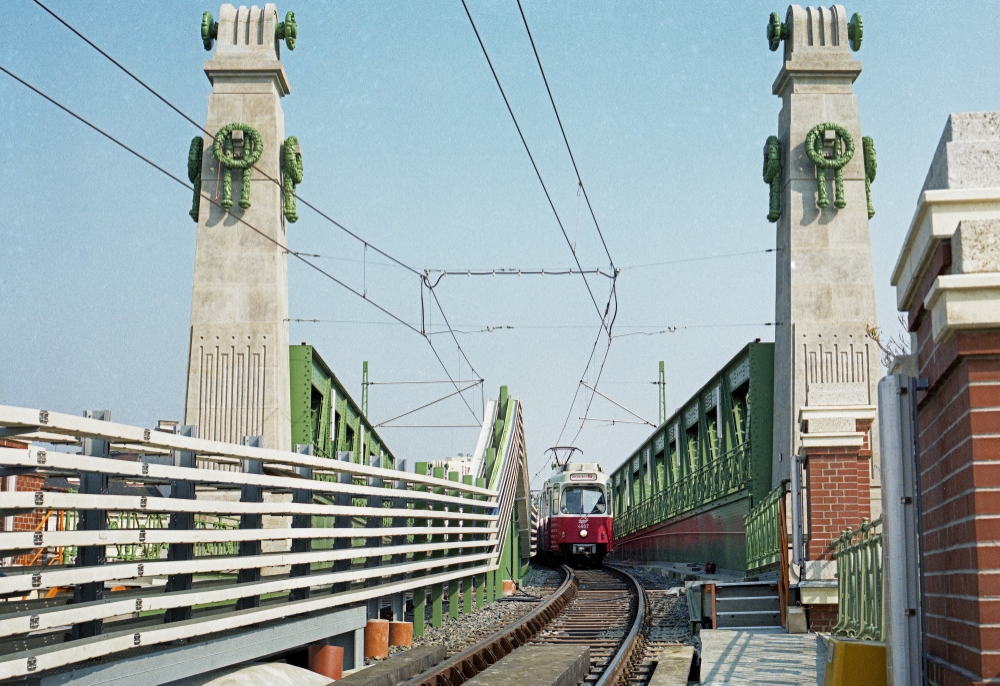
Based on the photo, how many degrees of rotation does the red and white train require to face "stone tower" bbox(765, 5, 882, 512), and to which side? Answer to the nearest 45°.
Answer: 0° — it already faces it

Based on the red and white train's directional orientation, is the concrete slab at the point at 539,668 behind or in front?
in front

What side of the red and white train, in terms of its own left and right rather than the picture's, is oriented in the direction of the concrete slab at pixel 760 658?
front

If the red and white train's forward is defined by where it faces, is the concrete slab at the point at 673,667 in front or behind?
in front

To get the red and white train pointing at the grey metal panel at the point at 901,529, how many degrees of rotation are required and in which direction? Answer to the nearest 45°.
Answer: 0° — it already faces it

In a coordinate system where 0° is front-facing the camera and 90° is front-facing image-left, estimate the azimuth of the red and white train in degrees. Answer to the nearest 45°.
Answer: approximately 0°

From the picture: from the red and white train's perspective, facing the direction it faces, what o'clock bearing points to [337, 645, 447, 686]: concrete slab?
The concrete slab is roughly at 12 o'clock from the red and white train.

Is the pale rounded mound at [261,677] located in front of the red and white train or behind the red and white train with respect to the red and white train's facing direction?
in front

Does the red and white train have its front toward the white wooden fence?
yes

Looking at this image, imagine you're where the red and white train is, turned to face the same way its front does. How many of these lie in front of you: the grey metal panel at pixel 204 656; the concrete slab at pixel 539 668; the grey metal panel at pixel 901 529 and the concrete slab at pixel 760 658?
4

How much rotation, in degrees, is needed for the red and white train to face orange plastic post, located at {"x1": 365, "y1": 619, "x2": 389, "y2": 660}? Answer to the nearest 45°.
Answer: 0° — it already faces it

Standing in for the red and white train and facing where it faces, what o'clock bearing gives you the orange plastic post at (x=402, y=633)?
The orange plastic post is roughly at 12 o'clock from the red and white train.
